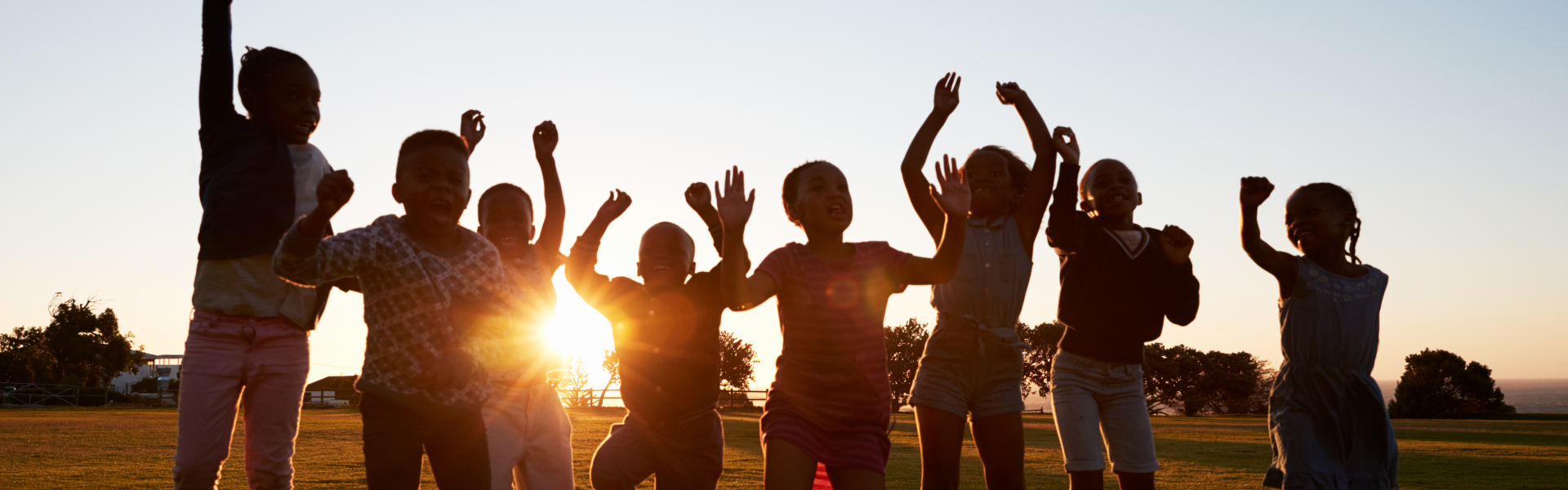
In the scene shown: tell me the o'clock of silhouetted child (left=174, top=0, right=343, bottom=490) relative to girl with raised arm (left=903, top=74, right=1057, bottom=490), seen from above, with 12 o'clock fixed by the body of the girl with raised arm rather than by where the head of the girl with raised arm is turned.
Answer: The silhouetted child is roughly at 2 o'clock from the girl with raised arm.

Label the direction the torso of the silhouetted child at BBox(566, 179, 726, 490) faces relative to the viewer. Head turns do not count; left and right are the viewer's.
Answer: facing the viewer

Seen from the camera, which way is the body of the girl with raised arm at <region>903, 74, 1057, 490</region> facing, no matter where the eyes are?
toward the camera

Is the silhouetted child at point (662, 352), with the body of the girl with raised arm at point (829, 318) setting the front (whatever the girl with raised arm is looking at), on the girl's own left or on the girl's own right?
on the girl's own right

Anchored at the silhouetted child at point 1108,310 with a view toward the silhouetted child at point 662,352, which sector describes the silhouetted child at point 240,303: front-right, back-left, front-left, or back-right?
front-left

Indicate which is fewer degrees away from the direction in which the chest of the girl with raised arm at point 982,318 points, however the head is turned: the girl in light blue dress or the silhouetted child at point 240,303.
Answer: the silhouetted child

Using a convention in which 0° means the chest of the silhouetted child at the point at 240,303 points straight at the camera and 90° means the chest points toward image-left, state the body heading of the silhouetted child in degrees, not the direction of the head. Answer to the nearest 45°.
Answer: approximately 315°

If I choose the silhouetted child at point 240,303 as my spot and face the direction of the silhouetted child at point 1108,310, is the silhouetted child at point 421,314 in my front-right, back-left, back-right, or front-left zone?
front-right

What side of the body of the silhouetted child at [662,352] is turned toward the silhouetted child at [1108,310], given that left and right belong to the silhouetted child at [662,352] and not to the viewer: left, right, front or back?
left
